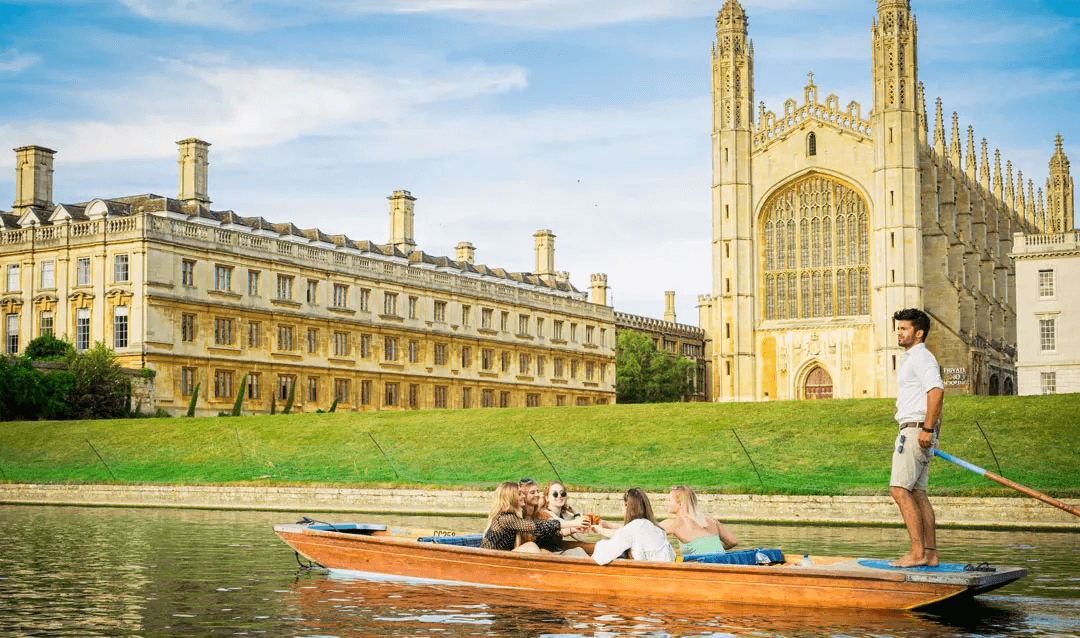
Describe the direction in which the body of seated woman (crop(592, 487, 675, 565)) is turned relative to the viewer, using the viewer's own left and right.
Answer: facing away from the viewer and to the left of the viewer

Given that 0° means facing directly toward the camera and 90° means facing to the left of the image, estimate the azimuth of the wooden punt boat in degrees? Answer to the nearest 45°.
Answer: approximately 90°

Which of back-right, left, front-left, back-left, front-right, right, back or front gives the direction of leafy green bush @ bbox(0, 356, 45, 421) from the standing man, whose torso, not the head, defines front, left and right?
front-right

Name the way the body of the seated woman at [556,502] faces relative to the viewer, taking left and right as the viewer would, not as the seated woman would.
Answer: facing the viewer and to the right of the viewer

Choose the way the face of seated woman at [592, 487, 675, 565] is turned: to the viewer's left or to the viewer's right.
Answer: to the viewer's left

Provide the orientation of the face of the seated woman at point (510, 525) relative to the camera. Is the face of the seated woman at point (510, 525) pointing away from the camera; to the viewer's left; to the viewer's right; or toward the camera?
to the viewer's right

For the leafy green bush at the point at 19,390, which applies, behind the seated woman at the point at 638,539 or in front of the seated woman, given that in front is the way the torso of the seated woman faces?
in front

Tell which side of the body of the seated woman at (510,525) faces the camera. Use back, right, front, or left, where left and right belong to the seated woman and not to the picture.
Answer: right

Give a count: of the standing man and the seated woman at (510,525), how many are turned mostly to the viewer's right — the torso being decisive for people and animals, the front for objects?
1

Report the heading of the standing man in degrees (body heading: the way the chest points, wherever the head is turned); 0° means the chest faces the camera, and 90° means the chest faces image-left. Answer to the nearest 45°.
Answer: approximately 90°

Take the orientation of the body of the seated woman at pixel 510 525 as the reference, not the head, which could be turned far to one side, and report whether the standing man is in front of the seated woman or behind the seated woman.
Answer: in front

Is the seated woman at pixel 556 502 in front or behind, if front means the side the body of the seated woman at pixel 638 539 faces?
in front

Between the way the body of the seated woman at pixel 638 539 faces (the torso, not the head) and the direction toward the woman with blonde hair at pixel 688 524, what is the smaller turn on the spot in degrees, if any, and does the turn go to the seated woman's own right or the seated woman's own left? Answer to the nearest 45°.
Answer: approximately 90° to the seated woman's own right

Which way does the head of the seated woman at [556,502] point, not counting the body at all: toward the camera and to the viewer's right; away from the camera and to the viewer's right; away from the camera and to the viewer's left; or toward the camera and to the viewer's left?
toward the camera and to the viewer's right
